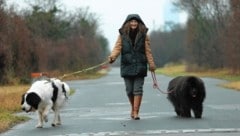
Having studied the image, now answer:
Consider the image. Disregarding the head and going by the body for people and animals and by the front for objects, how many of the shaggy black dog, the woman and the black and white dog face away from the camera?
0

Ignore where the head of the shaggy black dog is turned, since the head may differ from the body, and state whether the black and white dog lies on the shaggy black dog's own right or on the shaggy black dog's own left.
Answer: on the shaggy black dog's own right

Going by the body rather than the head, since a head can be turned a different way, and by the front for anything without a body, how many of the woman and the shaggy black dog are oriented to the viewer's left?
0

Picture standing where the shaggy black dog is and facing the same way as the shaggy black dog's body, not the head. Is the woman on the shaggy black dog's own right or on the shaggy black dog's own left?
on the shaggy black dog's own right

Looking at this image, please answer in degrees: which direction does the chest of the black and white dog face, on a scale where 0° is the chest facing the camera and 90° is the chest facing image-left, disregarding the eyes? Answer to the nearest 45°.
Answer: approximately 45°

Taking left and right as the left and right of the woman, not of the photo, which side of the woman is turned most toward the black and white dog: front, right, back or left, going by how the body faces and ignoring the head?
right

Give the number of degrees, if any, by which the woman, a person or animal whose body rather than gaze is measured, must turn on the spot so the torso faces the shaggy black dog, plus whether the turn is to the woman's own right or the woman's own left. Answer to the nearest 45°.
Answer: approximately 90° to the woman's own left

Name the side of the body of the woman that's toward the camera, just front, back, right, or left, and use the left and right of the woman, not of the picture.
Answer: front

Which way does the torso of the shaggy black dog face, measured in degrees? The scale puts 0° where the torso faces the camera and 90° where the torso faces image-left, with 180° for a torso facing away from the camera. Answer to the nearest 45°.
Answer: approximately 315°

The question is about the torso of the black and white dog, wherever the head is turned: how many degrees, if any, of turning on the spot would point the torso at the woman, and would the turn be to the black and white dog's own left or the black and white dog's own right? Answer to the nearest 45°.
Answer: approximately 135° to the black and white dog's own left
